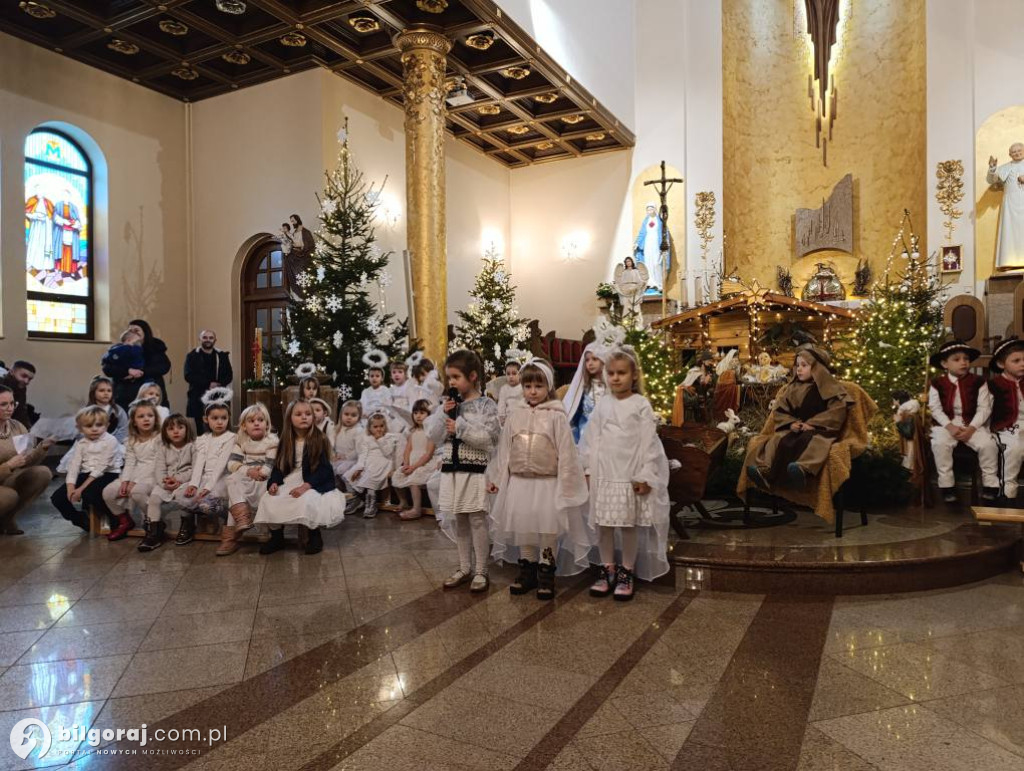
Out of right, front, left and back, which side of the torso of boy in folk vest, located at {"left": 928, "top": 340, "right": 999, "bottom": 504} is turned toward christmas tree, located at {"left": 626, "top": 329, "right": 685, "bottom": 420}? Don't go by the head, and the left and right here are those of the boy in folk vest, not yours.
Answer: right

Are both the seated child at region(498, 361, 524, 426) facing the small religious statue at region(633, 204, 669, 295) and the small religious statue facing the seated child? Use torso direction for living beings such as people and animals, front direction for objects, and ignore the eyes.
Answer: no

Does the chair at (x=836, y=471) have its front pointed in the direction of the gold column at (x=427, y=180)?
no

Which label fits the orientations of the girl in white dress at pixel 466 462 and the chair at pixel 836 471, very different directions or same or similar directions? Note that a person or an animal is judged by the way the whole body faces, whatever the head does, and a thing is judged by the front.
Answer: same or similar directions

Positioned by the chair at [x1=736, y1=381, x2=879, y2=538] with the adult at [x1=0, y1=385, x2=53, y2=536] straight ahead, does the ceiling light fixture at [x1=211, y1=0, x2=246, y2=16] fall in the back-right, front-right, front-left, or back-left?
front-right

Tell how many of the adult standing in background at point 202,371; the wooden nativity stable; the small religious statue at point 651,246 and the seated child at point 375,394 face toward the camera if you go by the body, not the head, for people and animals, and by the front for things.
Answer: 4

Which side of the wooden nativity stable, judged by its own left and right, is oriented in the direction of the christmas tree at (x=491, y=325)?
right

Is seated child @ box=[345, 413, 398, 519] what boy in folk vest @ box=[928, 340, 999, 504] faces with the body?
no

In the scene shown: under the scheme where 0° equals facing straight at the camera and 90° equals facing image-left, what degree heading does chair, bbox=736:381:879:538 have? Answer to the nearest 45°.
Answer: approximately 45°

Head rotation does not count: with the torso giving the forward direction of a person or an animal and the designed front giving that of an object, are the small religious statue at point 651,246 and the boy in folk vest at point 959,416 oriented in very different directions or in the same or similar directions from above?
same or similar directions

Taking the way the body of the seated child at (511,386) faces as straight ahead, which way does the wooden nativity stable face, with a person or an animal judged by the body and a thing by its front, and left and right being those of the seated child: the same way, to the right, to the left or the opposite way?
the same way

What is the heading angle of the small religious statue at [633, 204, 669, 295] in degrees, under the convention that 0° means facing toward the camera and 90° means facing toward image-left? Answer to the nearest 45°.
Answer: approximately 0°

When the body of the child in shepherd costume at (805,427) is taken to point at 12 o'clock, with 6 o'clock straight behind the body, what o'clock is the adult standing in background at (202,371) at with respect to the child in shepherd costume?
The adult standing in background is roughly at 2 o'clock from the child in shepherd costume.

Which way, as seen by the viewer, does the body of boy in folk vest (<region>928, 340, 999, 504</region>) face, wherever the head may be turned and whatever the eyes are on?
toward the camera

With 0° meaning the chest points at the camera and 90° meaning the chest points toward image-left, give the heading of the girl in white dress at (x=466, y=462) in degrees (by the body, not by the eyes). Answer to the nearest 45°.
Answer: approximately 45°

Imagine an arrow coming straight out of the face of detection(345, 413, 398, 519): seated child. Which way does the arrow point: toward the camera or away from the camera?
toward the camera

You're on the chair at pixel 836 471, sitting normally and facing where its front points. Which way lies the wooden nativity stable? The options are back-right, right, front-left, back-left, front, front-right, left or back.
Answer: back-right

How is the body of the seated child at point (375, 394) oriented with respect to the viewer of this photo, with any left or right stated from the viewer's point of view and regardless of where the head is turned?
facing the viewer

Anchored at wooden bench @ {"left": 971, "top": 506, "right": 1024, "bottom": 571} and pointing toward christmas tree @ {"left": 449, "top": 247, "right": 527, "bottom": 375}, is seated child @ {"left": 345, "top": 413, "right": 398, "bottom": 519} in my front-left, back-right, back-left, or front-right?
front-left
